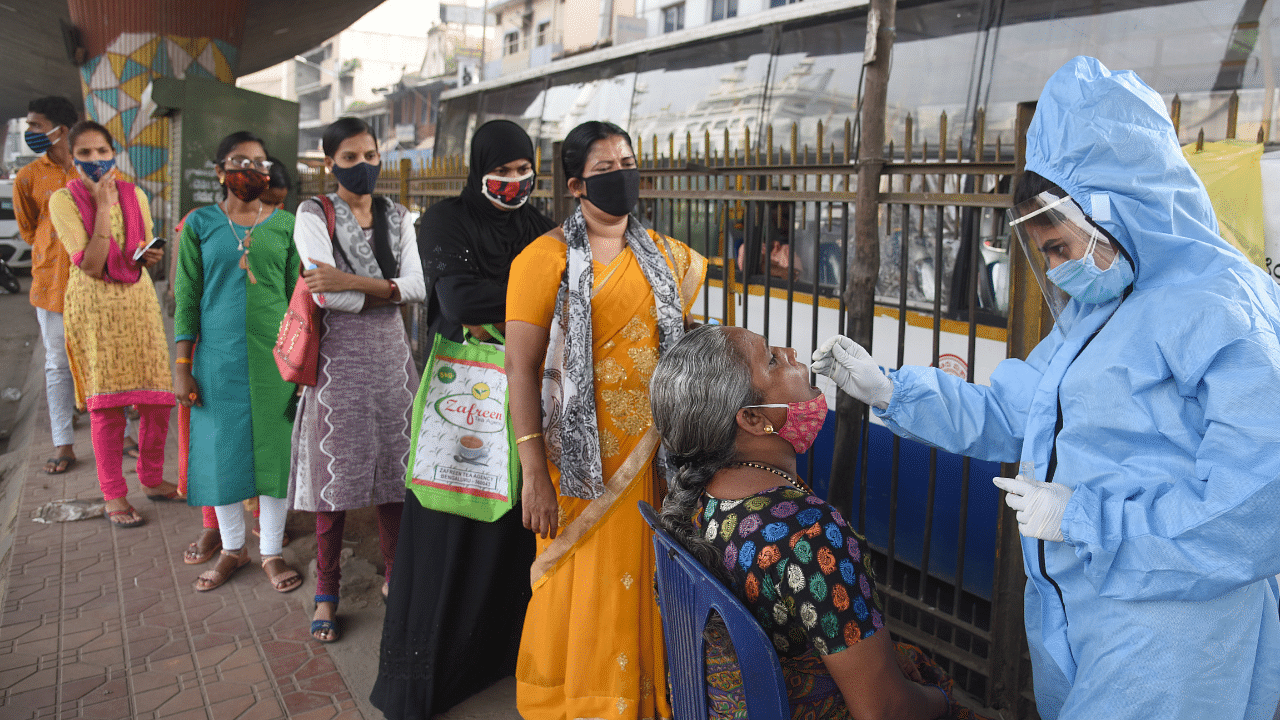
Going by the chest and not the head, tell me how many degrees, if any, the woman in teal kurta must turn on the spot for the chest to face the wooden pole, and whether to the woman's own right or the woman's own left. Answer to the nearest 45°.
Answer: approximately 45° to the woman's own left

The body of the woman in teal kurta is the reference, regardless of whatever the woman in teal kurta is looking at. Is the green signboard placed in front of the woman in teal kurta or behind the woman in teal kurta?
behind

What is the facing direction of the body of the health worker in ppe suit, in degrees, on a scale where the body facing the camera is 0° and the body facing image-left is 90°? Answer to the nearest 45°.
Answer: approximately 45°

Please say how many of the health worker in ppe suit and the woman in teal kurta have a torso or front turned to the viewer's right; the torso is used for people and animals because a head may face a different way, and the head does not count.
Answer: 0

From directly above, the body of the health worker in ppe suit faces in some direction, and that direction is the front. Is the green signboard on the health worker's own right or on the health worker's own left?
on the health worker's own right

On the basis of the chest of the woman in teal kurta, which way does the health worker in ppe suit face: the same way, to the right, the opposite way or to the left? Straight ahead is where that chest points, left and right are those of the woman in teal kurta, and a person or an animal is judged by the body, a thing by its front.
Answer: to the right

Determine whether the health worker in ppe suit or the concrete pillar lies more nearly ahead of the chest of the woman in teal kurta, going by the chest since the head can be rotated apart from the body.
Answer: the health worker in ppe suit

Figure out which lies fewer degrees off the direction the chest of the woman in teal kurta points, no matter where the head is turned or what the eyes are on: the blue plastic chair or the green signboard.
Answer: the blue plastic chair
